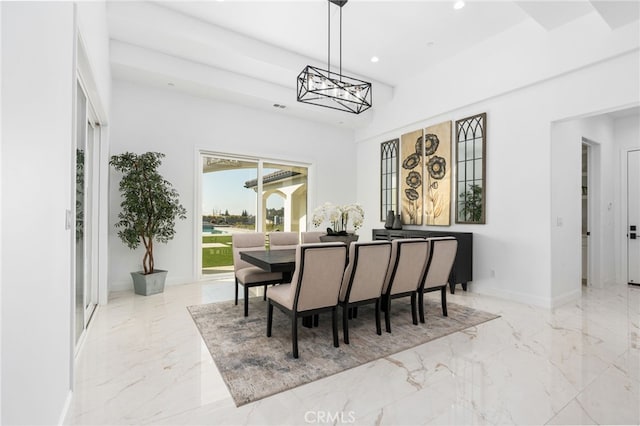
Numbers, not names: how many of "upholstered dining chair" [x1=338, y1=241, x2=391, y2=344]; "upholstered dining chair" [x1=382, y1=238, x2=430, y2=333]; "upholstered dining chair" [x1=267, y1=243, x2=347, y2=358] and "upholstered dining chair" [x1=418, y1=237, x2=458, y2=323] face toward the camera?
0

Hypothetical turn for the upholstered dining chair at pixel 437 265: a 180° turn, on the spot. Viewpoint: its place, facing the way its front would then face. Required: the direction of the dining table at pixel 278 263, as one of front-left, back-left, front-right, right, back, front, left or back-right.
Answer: right

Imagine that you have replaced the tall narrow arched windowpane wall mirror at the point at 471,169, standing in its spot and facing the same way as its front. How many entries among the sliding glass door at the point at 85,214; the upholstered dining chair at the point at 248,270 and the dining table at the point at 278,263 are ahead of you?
3

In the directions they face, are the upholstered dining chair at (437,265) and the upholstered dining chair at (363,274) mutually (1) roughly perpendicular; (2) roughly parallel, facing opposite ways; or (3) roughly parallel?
roughly parallel

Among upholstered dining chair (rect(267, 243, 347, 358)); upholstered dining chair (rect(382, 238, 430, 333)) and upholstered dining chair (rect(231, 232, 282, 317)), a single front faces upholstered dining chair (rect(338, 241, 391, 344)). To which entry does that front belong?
upholstered dining chair (rect(231, 232, 282, 317))

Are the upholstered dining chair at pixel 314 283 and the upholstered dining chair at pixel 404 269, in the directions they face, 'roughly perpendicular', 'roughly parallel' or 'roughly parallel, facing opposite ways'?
roughly parallel

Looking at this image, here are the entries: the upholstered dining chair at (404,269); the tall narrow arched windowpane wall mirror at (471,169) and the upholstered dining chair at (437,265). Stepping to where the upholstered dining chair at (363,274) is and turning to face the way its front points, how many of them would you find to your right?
3

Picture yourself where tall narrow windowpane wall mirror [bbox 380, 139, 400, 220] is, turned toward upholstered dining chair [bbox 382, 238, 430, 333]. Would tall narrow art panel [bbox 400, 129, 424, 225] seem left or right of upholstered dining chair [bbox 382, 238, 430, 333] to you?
left

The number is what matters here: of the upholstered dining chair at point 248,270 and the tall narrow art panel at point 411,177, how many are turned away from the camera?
0

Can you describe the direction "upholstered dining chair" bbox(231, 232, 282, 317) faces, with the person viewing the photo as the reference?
facing the viewer and to the right of the viewer

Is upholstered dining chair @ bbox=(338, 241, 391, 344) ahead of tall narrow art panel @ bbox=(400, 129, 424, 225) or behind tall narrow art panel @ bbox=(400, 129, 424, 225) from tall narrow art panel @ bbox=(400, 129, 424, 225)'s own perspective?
ahead

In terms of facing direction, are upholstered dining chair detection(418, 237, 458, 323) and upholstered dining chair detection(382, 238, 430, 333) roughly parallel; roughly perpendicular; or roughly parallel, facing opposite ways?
roughly parallel

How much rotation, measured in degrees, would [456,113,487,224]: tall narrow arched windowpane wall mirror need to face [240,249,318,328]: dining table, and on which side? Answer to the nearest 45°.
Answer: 0° — it already faces it

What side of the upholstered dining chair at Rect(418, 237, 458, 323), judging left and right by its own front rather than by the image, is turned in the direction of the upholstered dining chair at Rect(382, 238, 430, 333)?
left

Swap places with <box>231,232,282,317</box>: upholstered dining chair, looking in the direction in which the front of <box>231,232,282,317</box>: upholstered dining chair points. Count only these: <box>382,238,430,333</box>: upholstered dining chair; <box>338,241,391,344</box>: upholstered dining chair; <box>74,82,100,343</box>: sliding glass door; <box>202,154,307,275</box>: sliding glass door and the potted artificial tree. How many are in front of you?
2

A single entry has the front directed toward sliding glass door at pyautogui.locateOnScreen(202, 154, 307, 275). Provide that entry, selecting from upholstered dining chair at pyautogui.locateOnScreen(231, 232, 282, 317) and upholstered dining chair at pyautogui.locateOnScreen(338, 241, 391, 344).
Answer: upholstered dining chair at pyautogui.locateOnScreen(338, 241, 391, 344)

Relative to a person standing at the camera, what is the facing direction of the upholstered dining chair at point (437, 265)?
facing away from the viewer and to the left of the viewer

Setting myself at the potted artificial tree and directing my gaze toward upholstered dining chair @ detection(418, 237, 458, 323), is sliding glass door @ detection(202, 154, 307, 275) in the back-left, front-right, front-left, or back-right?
front-left
